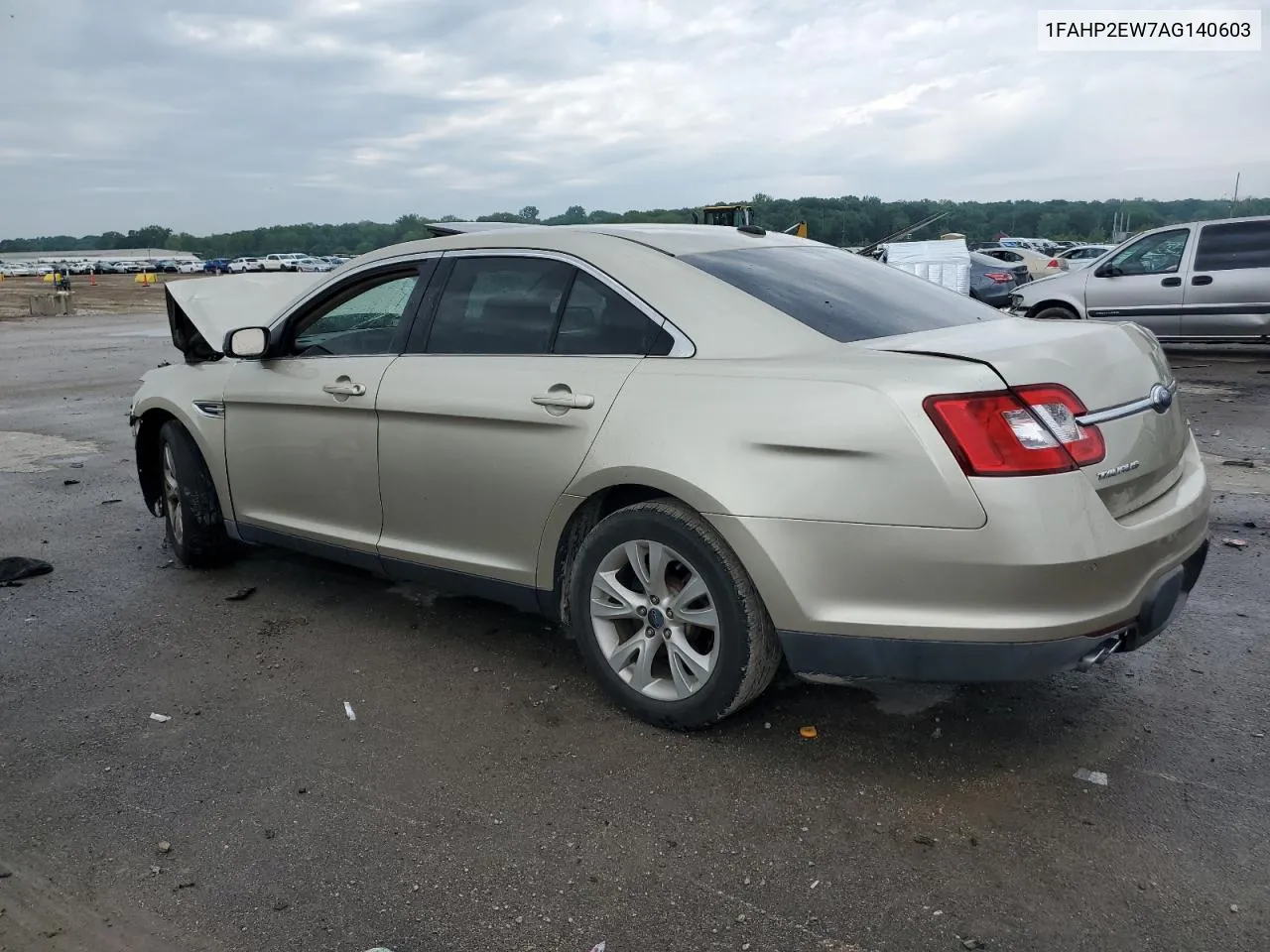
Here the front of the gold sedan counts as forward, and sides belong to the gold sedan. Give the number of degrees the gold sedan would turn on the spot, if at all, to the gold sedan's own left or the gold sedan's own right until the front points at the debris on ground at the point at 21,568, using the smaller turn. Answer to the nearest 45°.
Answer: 0° — it already faces it

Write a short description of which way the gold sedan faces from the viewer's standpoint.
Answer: facing away from the viewer and to the left of the viewer
